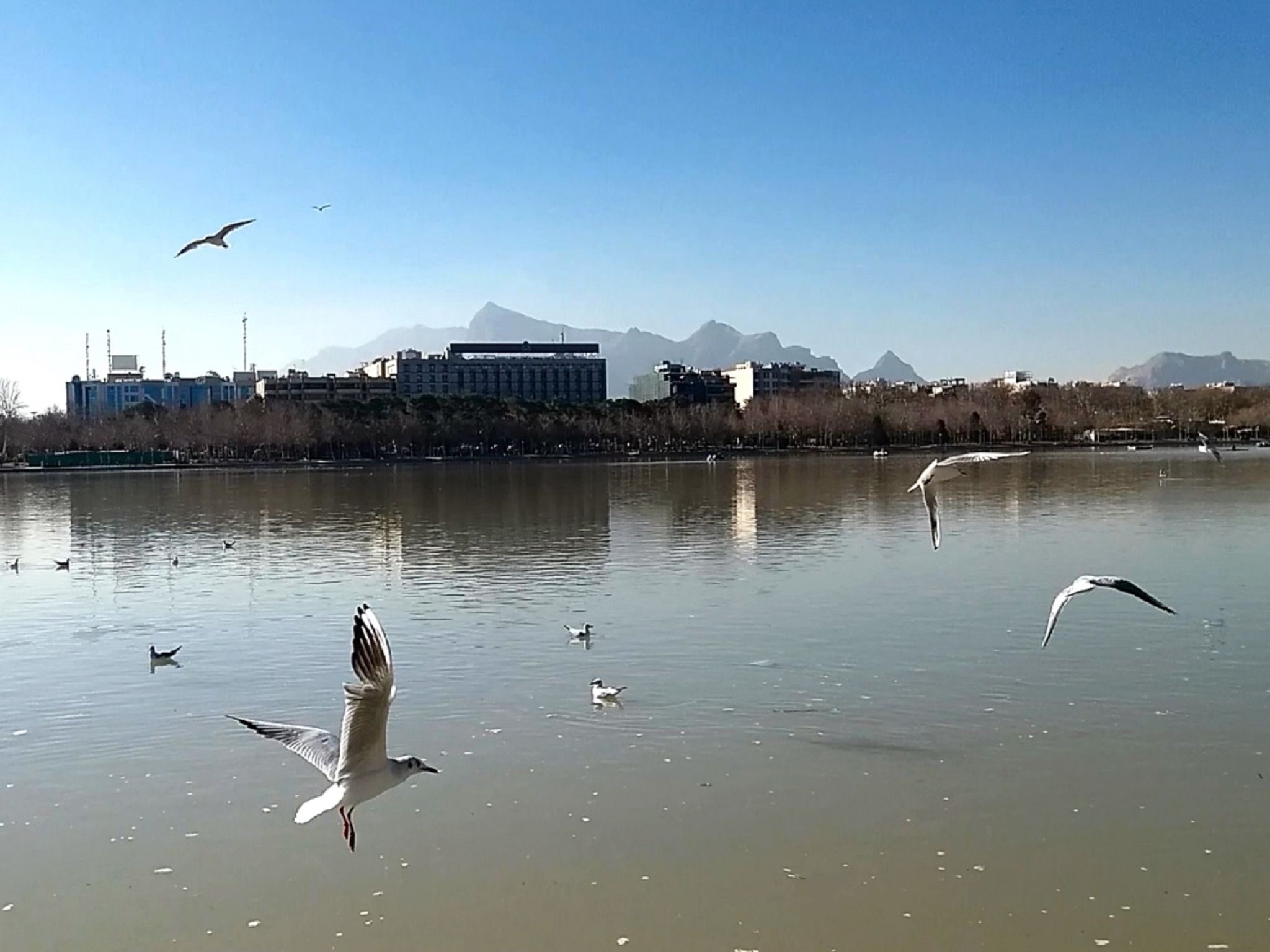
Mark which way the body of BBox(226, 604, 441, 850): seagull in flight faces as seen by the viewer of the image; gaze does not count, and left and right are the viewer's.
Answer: facing to the right of the viewer

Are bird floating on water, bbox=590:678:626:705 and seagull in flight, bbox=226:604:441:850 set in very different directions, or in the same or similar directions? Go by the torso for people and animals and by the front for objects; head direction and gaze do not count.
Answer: very different directions

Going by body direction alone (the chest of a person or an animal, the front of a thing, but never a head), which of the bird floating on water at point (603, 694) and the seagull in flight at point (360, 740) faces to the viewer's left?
the bird floating on water

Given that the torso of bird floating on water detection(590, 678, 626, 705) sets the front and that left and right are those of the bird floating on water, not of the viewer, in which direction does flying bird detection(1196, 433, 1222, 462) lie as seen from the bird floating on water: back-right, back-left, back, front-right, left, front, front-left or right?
back-right

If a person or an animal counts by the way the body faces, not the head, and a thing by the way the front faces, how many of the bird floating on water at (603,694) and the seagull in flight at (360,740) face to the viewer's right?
1

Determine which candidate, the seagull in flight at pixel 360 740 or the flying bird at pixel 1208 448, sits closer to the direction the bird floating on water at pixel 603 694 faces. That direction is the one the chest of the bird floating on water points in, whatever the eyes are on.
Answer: the seagull in flight

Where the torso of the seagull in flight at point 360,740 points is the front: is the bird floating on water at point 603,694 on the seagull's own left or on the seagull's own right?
on the seagull's own left

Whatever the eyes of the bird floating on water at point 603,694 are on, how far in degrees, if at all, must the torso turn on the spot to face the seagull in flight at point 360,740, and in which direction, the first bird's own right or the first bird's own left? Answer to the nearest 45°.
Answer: approximately 90° to the first bird's own left
